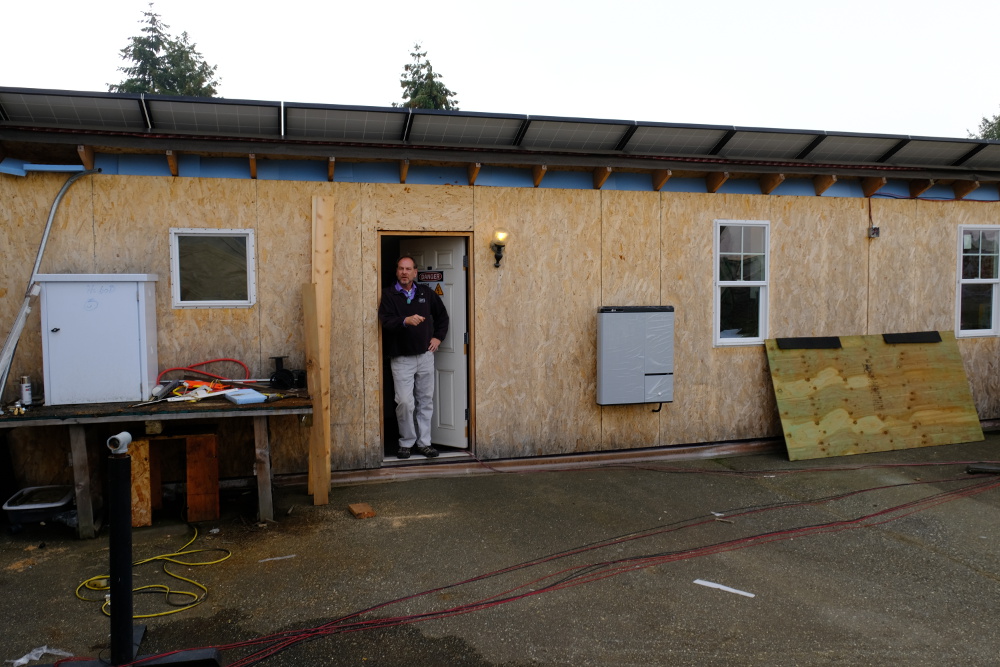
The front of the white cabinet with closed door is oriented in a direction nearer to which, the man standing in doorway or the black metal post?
the black metal post

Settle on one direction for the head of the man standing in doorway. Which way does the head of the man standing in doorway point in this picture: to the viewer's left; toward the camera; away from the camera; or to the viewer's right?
toward the camera

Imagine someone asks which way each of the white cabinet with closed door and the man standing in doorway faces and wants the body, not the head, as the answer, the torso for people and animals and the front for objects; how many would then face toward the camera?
2

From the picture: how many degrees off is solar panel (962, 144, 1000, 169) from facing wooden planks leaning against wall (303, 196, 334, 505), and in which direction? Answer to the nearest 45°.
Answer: approximately 45° to its right

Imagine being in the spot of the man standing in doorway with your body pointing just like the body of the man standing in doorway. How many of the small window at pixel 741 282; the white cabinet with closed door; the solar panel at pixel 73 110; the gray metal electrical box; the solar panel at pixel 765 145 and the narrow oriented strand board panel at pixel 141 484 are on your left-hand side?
3

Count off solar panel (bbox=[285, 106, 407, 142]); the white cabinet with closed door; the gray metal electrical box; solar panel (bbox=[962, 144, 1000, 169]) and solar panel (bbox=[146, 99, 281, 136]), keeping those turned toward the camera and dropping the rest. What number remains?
5

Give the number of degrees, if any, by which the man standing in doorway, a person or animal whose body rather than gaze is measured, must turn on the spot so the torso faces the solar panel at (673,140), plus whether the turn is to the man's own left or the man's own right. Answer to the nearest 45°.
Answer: approximately 90° to the man's own left

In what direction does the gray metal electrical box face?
toward the camera

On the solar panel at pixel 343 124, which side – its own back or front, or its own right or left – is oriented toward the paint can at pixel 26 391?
right

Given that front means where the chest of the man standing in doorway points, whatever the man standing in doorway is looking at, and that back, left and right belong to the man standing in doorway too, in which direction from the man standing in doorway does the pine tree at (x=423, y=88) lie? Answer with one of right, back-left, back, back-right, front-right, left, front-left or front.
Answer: back

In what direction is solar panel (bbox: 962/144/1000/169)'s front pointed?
toward the camera

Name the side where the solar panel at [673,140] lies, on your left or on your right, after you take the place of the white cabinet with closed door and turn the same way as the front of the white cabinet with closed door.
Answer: on your left

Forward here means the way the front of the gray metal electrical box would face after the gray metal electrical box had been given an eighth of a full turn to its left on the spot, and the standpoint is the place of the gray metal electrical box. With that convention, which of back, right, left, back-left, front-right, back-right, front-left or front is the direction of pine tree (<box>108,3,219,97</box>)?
back
